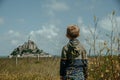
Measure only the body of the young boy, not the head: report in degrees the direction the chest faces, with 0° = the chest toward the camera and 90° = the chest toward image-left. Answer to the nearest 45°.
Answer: approximately 180°
